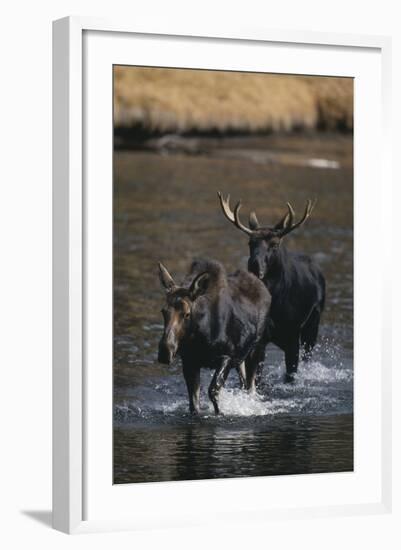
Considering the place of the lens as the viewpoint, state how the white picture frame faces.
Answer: facing the viewer and to the right of the viewer
